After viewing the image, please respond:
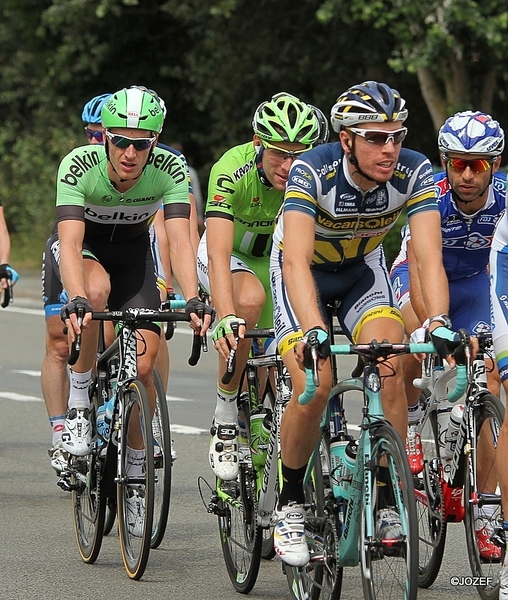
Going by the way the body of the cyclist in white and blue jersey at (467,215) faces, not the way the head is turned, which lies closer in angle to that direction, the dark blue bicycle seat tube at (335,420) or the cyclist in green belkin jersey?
the dark blue bicycle seat tube

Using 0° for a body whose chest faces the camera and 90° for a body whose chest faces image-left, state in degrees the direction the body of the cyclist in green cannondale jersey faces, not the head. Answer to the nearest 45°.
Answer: approximately 315°

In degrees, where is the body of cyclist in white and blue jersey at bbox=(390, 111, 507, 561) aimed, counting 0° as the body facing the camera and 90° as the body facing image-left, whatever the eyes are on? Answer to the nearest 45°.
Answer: approximately 0°

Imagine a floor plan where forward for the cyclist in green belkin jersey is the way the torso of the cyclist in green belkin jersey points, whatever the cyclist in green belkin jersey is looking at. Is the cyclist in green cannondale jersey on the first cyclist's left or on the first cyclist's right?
on the first cyclist's left

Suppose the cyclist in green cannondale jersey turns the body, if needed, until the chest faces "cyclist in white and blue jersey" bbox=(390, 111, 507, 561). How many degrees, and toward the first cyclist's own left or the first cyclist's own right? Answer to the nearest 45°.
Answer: approximately 45° to the first cyclist's own left

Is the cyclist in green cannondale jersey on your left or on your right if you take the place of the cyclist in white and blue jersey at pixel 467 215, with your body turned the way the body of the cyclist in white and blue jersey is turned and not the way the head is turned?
on your right

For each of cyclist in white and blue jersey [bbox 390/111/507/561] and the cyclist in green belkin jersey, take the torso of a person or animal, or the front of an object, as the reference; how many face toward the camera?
2
